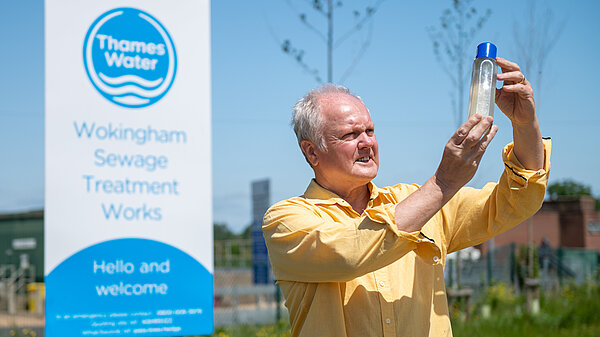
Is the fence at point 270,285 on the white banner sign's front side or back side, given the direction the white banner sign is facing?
on the back side

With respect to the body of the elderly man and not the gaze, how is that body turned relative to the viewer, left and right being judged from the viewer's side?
facing the viewer and to the right of the viewer

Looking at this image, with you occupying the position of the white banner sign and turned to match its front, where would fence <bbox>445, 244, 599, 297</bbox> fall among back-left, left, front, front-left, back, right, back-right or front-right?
back-left

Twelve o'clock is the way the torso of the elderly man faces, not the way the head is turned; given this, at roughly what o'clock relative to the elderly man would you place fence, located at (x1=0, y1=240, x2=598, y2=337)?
The fence is roughly at 7 o'clock from the elderly man.

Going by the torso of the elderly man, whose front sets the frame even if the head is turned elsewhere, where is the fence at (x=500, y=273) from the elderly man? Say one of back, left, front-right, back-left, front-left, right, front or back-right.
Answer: back-left

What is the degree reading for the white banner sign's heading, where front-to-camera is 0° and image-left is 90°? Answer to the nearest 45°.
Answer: approximately 0°

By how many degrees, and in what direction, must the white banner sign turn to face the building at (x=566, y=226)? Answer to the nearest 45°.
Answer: approximately 135° to its left

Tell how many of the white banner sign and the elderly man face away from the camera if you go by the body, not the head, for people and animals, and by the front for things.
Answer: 0

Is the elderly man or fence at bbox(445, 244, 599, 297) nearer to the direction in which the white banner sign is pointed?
the elderly man

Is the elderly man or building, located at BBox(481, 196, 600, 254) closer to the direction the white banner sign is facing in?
the elderly man
